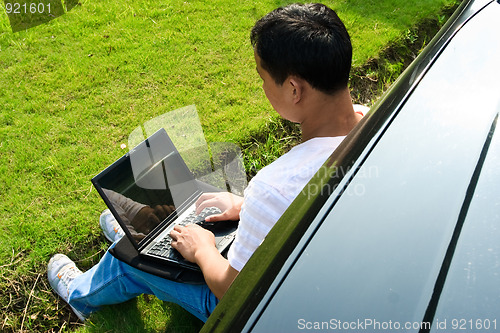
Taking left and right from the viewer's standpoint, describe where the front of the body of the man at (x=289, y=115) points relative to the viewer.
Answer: facing away from the viewer and to the left of the viewer
